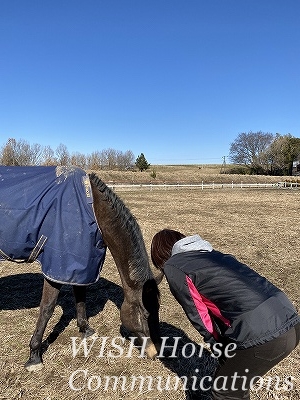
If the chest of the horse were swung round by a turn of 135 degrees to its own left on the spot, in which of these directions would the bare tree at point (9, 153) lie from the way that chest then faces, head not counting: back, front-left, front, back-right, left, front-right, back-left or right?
front-right

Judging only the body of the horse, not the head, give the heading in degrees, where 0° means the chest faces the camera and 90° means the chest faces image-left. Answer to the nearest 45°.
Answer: approximately 270°
